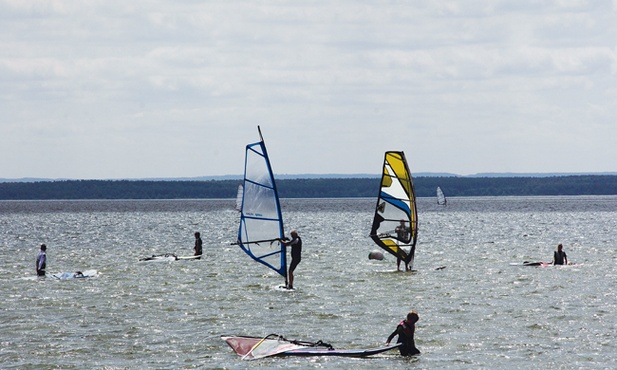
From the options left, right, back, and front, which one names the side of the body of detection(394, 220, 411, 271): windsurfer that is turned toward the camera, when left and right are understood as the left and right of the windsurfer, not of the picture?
front

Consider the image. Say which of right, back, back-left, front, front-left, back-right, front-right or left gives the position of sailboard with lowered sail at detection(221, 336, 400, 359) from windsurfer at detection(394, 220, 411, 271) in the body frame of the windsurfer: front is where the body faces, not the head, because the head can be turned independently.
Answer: front

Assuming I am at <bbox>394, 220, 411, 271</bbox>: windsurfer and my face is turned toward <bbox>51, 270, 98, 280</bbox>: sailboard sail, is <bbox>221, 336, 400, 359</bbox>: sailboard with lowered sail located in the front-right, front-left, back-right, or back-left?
front-left

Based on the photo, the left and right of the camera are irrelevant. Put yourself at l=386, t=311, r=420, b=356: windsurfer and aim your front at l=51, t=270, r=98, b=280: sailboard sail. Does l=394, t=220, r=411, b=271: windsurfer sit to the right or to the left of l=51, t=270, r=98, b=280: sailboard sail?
right

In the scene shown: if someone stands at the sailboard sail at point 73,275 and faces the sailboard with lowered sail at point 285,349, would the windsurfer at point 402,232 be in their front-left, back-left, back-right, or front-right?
front-left

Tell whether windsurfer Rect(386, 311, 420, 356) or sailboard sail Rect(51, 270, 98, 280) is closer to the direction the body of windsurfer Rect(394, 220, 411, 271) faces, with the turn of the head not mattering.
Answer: the windsurfer

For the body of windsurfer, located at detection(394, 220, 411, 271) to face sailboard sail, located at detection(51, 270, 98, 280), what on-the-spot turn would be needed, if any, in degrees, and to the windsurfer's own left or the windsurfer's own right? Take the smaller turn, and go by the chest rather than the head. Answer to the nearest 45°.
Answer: approximately 90° to the windsurfer's own right

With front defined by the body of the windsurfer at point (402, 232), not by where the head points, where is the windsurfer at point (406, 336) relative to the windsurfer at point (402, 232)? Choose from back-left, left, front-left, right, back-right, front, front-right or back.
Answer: front

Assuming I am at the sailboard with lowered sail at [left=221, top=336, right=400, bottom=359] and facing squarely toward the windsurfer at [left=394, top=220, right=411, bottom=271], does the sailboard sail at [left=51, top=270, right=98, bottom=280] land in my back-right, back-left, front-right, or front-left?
front-left
